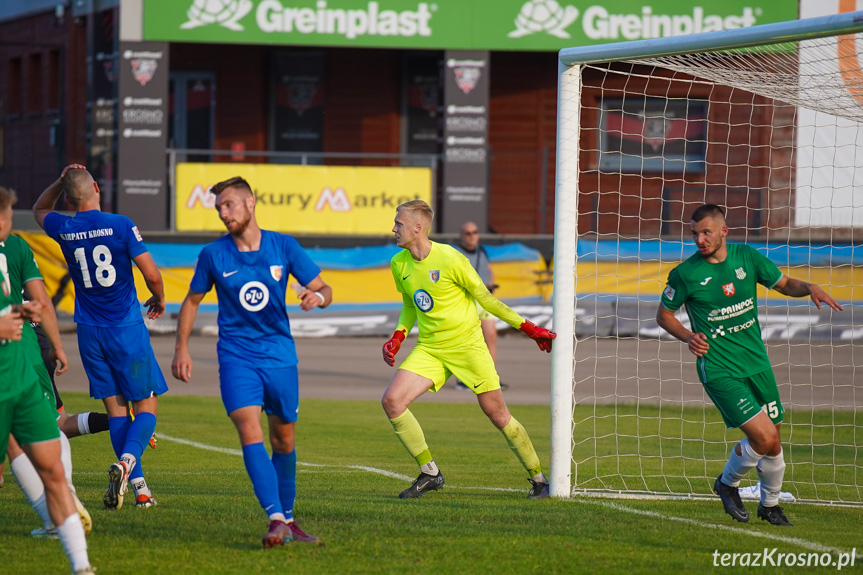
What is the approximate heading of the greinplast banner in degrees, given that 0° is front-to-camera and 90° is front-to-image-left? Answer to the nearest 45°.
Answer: approximately 0°

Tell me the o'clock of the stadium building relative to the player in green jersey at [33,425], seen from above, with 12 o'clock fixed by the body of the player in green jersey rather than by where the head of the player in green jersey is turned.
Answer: The stadium building is roughly at 8 o'clock from the player in green jersey.

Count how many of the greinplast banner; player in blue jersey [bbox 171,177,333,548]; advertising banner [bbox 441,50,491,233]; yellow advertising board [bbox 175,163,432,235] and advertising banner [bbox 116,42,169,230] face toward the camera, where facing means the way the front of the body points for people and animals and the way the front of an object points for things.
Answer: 5

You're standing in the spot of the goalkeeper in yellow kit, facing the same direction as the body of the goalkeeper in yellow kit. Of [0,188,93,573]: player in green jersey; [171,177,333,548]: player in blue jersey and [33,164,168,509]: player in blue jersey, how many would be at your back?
0

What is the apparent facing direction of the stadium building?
toward the camera

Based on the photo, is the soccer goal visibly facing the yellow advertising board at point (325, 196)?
no

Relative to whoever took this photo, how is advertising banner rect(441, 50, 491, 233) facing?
facing the viewer

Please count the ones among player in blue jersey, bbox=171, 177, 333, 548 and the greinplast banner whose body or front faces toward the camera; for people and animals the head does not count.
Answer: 2

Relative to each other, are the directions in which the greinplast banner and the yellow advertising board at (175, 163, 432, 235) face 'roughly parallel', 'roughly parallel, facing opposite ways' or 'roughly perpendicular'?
roughly parallel

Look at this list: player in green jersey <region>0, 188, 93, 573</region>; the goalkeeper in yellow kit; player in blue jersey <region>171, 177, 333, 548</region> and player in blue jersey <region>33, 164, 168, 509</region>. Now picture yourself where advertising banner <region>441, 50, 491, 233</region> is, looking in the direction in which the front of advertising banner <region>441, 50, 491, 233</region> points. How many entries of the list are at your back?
0

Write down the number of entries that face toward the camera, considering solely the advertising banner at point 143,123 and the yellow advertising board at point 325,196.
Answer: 2

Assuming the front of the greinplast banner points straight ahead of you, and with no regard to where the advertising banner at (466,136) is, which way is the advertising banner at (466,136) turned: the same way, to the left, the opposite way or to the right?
the same way

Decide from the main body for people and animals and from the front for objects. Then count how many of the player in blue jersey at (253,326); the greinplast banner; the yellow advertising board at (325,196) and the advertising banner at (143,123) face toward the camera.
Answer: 4

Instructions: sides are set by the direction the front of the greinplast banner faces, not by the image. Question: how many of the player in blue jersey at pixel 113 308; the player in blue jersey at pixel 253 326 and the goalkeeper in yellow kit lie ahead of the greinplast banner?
3
